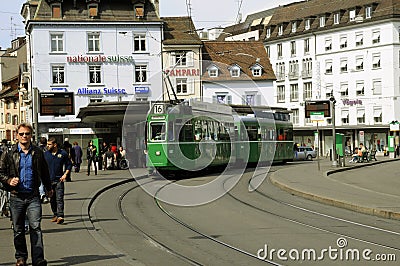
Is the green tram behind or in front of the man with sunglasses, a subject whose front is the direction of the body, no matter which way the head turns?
behind

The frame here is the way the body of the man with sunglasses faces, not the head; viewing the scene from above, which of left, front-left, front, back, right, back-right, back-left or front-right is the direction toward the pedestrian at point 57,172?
back

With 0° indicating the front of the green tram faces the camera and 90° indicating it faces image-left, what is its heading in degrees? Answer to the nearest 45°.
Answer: approximately 45°

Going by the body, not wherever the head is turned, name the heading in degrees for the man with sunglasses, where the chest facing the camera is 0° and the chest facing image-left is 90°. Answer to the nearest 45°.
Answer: approximately 0°

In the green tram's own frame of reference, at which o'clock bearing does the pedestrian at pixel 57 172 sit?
The pedestrian is roughly at 11 o'clock from the green tram.
